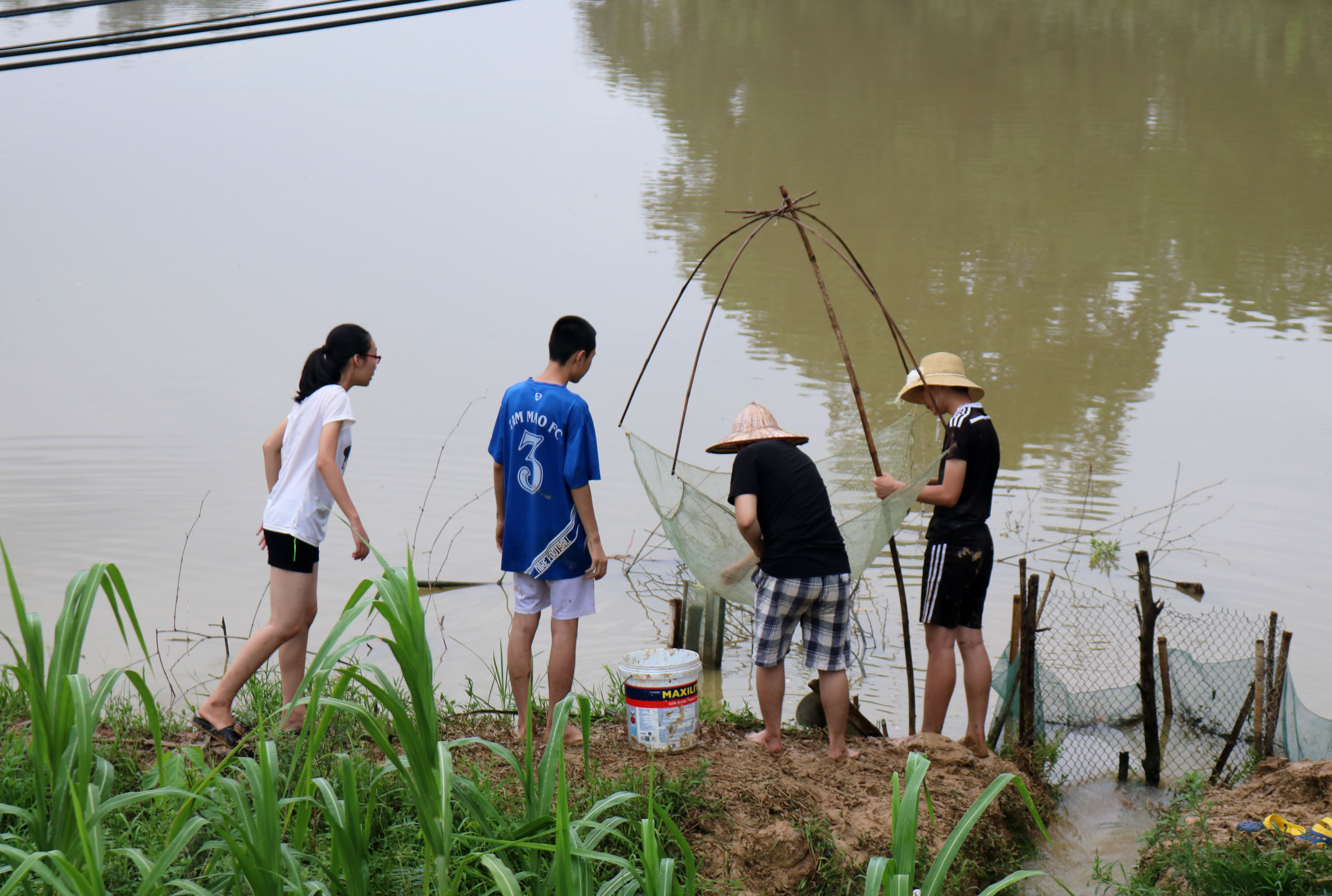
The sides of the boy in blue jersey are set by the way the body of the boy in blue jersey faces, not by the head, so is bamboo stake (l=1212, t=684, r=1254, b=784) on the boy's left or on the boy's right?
on the boy's right

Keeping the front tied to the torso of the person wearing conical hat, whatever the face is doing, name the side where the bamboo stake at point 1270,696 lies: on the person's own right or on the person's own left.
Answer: on the person's own right

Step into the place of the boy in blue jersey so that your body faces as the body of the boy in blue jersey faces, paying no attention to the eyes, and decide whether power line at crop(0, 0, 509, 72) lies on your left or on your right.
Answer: on your left

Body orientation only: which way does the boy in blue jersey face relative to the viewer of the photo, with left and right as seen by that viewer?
facing away from the viewer and to the right of the viewer

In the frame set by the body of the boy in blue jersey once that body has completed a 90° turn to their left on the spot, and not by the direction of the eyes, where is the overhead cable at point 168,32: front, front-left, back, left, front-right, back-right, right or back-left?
front

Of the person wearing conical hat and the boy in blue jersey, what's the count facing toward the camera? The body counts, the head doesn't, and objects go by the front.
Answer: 0

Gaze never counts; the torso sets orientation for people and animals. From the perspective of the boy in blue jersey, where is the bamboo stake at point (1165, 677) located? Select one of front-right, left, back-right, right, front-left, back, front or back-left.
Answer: front-right

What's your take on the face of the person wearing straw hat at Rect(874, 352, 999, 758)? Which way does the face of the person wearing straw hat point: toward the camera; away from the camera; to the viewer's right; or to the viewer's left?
to the viewer's left

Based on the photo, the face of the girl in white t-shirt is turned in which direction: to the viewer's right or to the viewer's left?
to the viewer's right

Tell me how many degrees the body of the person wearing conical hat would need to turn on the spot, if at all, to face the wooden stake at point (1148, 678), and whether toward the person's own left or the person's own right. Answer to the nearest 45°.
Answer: approximately 135° to the person's own right

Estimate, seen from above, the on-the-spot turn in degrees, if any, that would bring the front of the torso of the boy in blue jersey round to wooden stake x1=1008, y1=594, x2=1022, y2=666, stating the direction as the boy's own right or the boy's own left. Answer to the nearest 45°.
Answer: approximately 45° to the boy's own right

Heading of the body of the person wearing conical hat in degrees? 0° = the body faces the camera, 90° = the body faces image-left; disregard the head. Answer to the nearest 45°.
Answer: approximately 135°
